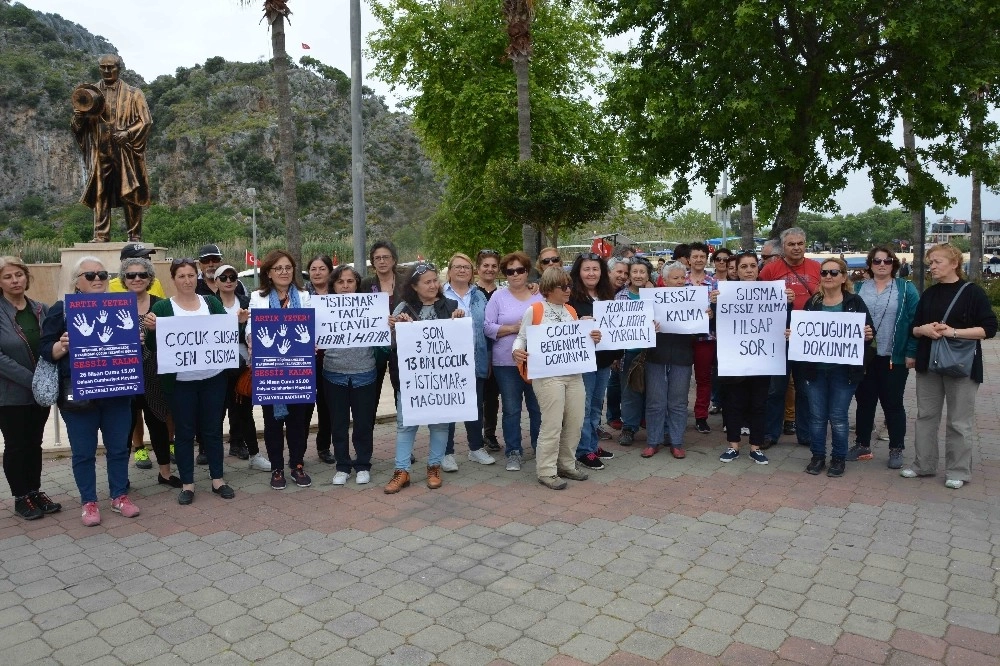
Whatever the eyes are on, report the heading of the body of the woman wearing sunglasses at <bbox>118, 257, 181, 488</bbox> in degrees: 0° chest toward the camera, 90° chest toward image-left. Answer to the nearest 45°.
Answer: approximately 0°

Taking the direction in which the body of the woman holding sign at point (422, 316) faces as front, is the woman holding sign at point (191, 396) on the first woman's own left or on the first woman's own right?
on the first woman's own right

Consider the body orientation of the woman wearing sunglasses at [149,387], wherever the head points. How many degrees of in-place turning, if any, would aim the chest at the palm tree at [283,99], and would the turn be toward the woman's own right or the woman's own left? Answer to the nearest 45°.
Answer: approximately 180°

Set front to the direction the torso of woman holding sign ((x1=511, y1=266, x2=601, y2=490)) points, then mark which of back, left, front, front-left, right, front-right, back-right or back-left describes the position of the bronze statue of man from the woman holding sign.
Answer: back

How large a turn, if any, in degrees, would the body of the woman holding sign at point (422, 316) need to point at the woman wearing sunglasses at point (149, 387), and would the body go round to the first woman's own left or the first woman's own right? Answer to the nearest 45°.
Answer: approximately 90° to the first woman's own right
